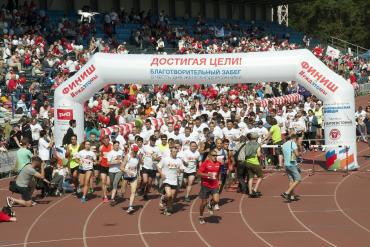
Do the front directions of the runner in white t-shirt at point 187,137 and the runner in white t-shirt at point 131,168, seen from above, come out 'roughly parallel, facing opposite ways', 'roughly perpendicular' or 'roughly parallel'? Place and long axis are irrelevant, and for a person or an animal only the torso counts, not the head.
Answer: roughly parallel

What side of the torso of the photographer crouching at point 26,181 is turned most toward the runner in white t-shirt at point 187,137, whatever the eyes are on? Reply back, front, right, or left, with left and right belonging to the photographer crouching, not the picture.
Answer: front

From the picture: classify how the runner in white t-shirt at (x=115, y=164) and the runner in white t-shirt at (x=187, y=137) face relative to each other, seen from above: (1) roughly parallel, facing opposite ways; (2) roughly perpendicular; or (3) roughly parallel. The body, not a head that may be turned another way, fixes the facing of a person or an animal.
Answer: roughly parallel

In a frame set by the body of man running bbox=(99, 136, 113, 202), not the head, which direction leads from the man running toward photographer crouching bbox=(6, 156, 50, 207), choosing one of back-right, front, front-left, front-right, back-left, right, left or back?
right

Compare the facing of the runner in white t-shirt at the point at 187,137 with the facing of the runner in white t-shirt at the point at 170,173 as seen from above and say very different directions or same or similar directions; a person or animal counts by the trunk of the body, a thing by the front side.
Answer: same or similar directions

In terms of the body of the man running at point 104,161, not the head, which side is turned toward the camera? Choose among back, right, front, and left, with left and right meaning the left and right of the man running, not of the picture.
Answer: front

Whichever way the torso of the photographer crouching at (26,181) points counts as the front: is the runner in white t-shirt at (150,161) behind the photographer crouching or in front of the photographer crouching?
in front

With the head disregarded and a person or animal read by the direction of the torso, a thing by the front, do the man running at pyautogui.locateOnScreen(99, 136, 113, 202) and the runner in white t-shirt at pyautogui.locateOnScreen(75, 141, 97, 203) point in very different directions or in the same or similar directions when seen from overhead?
same or similar directions

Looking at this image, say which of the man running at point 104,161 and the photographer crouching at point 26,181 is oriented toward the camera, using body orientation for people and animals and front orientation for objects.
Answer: the man running

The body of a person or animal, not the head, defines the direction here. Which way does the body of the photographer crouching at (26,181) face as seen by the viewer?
to the viewer's right

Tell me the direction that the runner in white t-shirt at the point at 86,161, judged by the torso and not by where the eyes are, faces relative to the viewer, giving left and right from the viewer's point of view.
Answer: facing the viewer

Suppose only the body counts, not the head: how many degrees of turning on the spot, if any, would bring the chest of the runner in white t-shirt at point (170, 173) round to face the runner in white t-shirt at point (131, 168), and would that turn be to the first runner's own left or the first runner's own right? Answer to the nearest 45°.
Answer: approximately 135° to the first runner's own right

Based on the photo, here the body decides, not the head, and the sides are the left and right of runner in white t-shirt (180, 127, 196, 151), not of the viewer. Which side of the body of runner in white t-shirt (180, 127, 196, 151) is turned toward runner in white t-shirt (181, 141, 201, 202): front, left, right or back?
front
